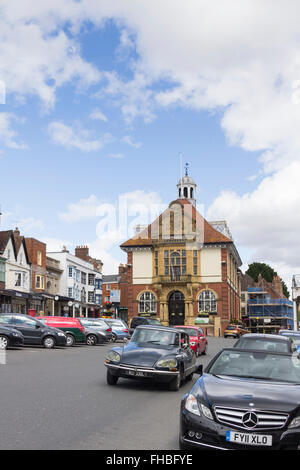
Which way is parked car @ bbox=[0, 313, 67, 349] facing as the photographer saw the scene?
facing to the right of the viewer

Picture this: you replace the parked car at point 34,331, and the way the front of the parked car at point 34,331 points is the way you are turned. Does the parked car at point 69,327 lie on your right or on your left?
on your left

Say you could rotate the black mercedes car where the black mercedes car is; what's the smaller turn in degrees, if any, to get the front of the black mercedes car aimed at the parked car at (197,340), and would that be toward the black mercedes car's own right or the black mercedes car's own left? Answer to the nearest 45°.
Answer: approximately 180°

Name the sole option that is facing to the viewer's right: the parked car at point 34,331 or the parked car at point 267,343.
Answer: the parked car at point 34,331

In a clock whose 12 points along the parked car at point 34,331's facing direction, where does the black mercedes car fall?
The black mercedes car is roughly at 3 o'clock from the parked car.

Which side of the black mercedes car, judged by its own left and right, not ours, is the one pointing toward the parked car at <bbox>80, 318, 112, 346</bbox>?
back
